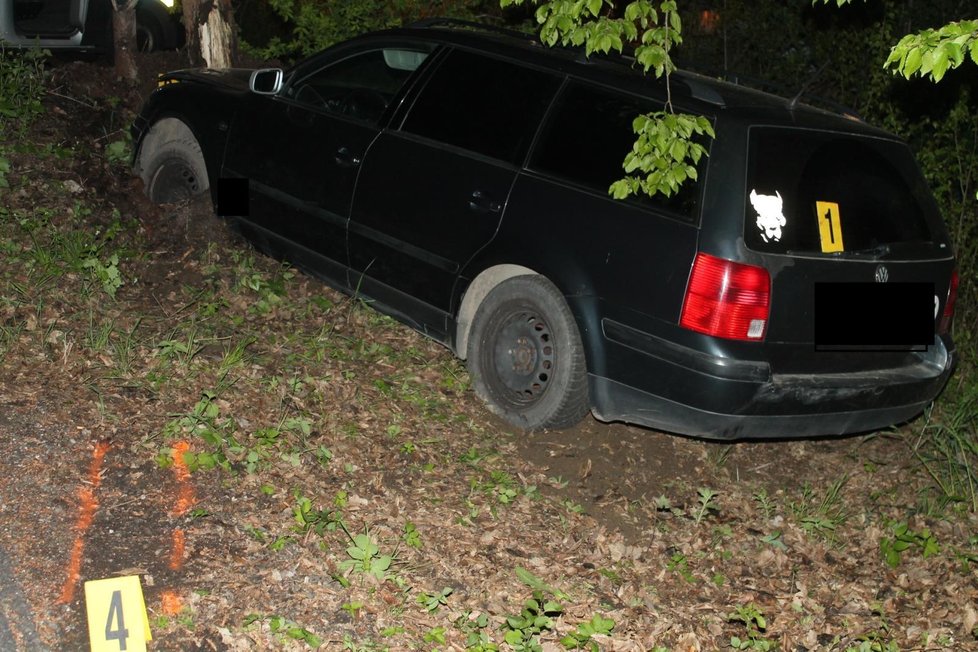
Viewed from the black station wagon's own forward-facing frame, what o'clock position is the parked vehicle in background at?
The parked vehicle in background is roughly at 12 o'clock from the black station wagon.

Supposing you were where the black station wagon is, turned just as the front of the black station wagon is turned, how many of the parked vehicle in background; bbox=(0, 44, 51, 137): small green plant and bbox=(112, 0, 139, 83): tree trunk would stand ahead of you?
3

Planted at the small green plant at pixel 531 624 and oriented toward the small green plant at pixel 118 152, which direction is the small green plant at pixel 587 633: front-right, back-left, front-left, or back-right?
back-right

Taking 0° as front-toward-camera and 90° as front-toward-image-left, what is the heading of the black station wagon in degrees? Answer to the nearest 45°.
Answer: approximately 135°

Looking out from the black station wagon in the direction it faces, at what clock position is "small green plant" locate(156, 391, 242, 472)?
The small green plant is roughly at 10 o'clock from the black station wagon.
